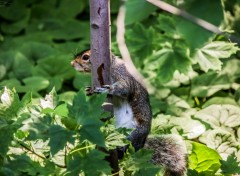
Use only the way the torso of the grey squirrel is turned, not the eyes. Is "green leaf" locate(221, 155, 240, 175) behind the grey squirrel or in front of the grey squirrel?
behind

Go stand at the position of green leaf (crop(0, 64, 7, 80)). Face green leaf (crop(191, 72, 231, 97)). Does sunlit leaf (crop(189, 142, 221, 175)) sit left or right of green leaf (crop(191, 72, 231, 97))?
right

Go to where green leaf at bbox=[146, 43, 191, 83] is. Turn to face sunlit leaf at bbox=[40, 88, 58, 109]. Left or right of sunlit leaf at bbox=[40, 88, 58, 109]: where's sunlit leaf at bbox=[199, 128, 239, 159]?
left

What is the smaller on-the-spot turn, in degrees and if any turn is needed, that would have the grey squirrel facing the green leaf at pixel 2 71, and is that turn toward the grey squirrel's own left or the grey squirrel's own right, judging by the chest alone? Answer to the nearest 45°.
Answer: approximately 45° to the grey squirrel's own right

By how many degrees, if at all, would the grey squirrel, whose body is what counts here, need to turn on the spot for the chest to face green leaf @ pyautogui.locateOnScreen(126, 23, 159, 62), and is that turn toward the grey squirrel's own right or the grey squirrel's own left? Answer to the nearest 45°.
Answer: approximately 90° to the grey squirrel's own right

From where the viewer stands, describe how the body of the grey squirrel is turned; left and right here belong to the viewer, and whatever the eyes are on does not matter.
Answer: facing to the left of the viewer
